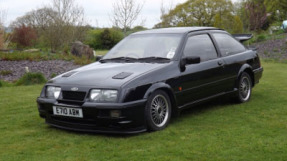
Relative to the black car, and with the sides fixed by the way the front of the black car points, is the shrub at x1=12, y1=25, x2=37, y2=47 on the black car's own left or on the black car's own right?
on the black car's own right

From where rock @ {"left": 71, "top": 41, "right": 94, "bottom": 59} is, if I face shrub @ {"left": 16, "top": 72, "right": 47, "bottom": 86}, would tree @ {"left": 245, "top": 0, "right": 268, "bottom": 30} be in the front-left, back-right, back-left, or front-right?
back-left

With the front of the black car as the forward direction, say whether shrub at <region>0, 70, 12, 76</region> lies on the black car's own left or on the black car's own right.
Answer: on the black car's own right

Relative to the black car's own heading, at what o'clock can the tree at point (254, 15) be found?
The tree is roughly at 5 o'clock from the black car.

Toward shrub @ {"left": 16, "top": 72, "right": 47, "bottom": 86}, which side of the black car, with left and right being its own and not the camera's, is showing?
right

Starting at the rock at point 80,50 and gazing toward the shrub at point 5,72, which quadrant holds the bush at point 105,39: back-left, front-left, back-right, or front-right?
back-right

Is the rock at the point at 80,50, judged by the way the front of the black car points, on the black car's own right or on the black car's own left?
on the black car's own right

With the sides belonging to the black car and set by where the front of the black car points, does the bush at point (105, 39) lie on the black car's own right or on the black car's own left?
on the black car's own right

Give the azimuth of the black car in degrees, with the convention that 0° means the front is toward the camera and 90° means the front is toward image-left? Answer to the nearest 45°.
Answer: approximately 45°

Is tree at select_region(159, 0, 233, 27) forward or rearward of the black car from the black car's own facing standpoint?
rearward
